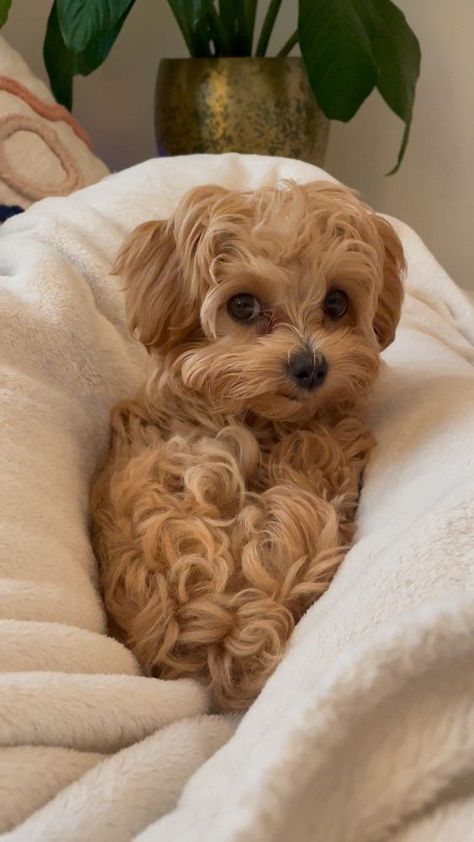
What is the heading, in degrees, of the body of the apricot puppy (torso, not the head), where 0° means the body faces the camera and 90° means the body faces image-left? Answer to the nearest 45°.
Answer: approximately 0°

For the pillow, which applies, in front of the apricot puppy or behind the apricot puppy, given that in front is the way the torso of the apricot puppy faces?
behind

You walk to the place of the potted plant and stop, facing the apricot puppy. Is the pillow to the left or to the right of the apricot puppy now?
right

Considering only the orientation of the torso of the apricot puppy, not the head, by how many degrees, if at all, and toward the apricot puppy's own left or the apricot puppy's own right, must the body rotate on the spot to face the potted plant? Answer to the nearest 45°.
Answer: approximately 180°
